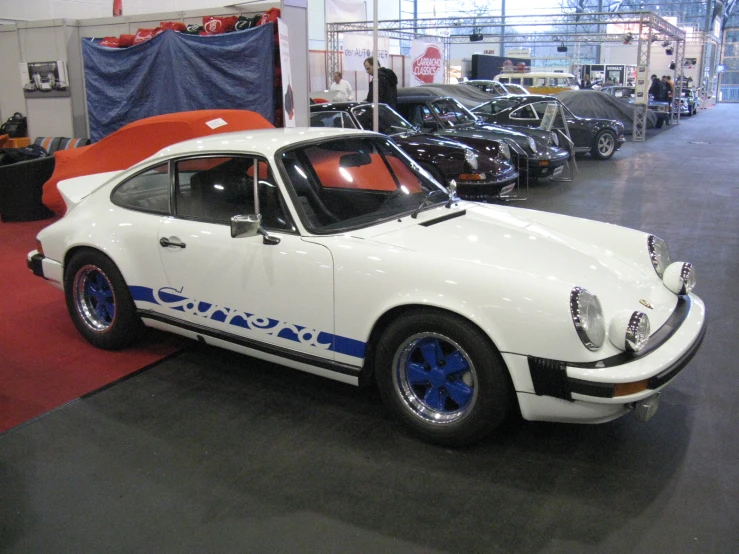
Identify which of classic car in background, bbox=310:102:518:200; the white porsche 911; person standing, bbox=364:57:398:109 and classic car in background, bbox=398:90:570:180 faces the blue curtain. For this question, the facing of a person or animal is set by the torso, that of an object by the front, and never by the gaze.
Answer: the person standing

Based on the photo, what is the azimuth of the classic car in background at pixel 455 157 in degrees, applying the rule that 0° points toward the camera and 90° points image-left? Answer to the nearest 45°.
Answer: approximately 315°

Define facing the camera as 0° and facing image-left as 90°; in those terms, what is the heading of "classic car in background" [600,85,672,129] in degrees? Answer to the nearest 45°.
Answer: approximately 315°

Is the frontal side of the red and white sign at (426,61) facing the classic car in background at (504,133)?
yes

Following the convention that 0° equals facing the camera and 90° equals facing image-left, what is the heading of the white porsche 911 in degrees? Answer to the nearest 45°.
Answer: approximately 315°

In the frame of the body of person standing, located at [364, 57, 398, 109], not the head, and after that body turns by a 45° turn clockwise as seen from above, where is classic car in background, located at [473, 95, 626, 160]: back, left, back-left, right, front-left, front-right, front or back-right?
back-right

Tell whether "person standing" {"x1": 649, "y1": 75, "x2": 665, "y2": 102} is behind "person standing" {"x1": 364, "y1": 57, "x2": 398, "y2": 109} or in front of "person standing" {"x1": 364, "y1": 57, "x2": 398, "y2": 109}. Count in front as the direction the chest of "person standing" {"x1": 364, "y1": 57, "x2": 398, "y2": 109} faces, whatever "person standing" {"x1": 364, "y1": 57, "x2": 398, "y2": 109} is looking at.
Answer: behind

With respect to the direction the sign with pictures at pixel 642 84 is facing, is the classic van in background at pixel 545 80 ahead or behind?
behind
